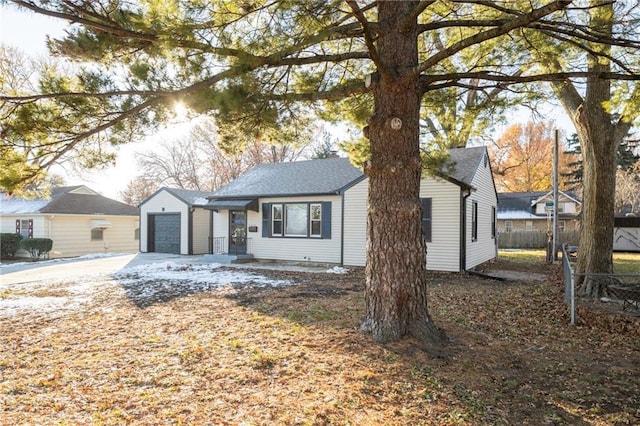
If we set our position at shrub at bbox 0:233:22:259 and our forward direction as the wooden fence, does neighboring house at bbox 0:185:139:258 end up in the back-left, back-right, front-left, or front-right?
front-left

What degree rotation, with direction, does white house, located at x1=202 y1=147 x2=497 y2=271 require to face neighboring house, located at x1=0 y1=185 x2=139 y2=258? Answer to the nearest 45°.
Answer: approximately 90° to its right

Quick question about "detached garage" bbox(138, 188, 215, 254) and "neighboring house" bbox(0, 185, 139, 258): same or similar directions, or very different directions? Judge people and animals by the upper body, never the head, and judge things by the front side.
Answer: same or similar directions

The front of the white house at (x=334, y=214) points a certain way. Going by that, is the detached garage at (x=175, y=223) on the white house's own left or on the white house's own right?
on the white house's own right

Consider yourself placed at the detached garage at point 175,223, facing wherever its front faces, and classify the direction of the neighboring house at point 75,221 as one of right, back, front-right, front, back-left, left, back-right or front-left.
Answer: right

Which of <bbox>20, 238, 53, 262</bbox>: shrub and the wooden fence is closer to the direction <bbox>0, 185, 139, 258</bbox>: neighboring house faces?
the shrub

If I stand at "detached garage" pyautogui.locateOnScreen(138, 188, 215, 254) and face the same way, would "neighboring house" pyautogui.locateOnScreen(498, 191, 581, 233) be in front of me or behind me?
behind

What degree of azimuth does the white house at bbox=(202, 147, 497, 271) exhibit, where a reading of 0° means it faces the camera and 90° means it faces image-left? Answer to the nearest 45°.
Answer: approximately 45°

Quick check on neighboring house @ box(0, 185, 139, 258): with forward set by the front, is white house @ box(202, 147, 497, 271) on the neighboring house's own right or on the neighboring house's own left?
on the neighboring house's own left

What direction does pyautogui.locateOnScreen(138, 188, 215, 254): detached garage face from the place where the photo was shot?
facing the viewer and to the left of the viewer

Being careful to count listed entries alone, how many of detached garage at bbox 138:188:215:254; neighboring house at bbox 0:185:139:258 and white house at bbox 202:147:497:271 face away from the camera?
0

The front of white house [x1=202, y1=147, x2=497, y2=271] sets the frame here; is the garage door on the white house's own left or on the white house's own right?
on the white house's own right

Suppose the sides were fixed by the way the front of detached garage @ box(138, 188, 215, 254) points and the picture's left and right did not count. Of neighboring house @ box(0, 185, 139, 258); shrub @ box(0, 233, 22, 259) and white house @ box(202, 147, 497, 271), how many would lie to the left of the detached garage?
1

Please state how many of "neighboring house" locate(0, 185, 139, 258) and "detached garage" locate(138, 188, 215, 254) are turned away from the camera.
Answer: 0
